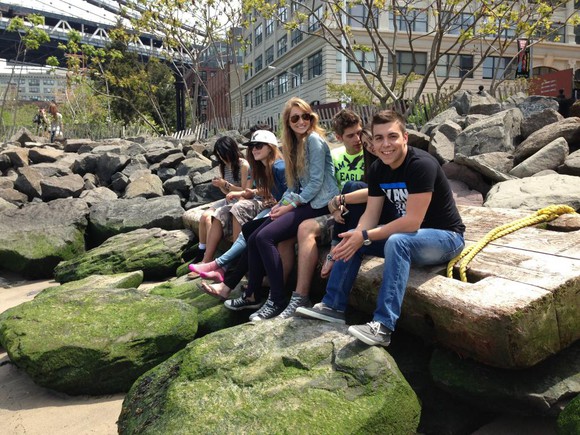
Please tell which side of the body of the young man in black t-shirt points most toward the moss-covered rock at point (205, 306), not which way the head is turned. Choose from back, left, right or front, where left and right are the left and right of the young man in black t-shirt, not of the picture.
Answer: right

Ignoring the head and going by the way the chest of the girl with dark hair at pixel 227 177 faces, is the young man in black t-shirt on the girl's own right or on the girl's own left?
on the girl's own left

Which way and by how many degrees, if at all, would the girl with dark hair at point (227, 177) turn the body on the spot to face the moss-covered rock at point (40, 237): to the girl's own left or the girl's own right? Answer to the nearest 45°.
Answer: approximately 90° to the girl's own right

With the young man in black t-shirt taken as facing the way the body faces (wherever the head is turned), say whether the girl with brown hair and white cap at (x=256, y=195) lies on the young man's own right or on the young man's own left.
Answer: on the young man's own right

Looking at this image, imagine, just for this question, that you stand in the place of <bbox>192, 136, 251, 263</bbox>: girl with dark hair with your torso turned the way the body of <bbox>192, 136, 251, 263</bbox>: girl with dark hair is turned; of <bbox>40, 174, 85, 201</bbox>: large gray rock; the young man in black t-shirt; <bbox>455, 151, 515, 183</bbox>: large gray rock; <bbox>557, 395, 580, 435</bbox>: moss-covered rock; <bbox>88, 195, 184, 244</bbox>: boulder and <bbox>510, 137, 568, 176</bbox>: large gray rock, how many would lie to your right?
2

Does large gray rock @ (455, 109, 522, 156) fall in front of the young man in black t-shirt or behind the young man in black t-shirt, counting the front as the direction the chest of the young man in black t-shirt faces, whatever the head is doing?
behind

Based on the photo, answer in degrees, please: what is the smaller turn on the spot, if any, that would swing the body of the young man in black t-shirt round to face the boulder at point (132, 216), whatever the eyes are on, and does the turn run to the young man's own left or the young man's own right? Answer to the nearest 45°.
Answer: approximately 90° to the young man's own right

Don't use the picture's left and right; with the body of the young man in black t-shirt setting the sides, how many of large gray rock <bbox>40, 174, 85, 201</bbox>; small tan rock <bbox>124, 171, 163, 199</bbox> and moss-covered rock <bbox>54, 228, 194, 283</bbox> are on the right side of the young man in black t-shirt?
3

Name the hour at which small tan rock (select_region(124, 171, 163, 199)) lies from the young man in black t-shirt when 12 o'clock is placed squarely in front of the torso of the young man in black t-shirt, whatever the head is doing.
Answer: The small tan rock is roughly at 3 o'clock from the young man in black t-shirt.

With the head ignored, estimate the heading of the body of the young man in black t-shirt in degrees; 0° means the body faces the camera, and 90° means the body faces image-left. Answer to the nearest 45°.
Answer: approximately 45°

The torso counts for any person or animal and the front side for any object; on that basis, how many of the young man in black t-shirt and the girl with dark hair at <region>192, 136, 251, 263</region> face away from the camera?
0

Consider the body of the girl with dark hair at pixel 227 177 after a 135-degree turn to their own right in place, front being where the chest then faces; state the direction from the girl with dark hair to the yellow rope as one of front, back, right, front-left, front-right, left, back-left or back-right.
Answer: back-right

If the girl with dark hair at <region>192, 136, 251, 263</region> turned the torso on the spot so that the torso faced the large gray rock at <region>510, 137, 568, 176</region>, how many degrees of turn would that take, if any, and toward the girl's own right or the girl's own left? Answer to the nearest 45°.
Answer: approximately 135° to the girl's own left

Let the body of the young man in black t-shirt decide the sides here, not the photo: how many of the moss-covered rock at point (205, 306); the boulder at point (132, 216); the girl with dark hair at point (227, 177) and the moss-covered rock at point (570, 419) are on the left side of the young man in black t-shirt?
1

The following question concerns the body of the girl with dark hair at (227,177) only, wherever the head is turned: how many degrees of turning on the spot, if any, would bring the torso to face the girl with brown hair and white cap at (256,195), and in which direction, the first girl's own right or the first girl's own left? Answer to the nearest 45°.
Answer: approximately 45° to the first girl's own left
